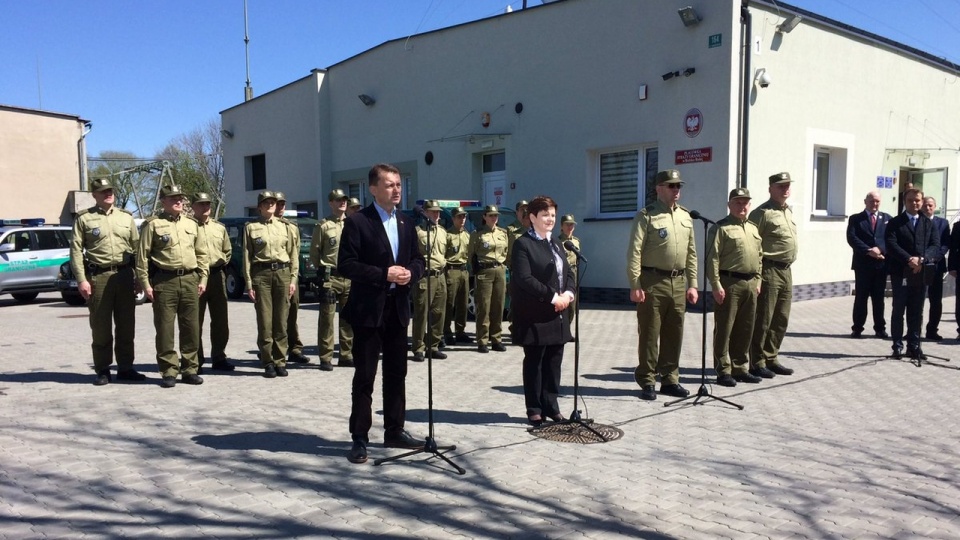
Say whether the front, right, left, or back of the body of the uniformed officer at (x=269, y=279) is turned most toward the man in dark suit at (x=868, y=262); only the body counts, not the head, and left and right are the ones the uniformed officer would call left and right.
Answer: left

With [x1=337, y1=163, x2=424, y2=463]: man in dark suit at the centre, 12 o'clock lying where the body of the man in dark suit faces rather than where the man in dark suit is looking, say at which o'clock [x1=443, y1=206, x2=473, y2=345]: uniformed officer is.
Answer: The uniformed officer is roughly at 8 o'clock from the man in dark suit.

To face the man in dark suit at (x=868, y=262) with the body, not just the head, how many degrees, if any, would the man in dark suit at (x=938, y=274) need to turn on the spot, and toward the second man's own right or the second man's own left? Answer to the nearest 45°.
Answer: approximately 45° to the second man's own right

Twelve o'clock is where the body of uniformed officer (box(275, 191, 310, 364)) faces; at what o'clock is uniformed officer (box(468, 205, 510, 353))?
uniformed officer (box(468, 205, 510, 353)) is roughly at 10 o'clock from uniformed officer (box(275, 191, 310, 364)).

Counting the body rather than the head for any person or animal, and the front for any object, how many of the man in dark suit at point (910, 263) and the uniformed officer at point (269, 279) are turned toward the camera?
2
